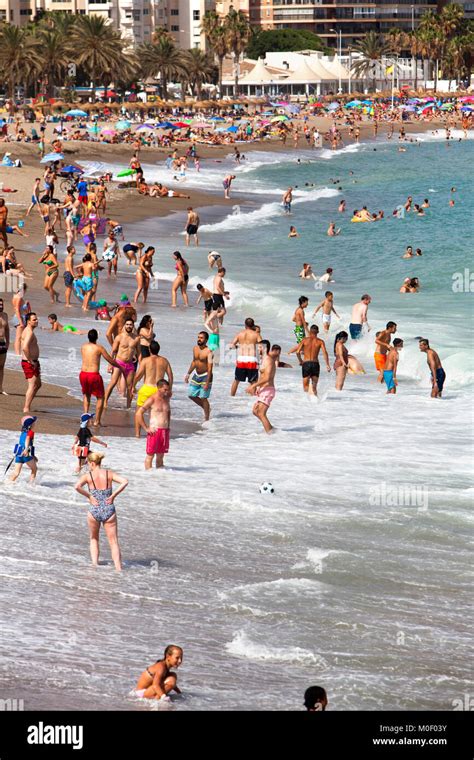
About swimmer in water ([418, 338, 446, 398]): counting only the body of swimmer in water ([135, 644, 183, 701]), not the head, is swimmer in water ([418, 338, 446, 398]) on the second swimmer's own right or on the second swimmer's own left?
on the second swimmer's own left

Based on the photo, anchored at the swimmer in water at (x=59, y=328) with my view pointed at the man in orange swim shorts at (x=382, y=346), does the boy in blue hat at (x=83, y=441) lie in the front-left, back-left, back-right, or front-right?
front-right

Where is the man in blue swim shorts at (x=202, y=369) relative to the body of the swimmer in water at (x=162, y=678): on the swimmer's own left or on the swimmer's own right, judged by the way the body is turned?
on the swimmer's own left

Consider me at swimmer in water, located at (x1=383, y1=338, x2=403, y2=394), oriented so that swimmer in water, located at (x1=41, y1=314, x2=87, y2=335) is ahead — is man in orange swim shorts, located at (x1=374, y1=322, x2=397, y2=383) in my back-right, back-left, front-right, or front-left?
front-right
